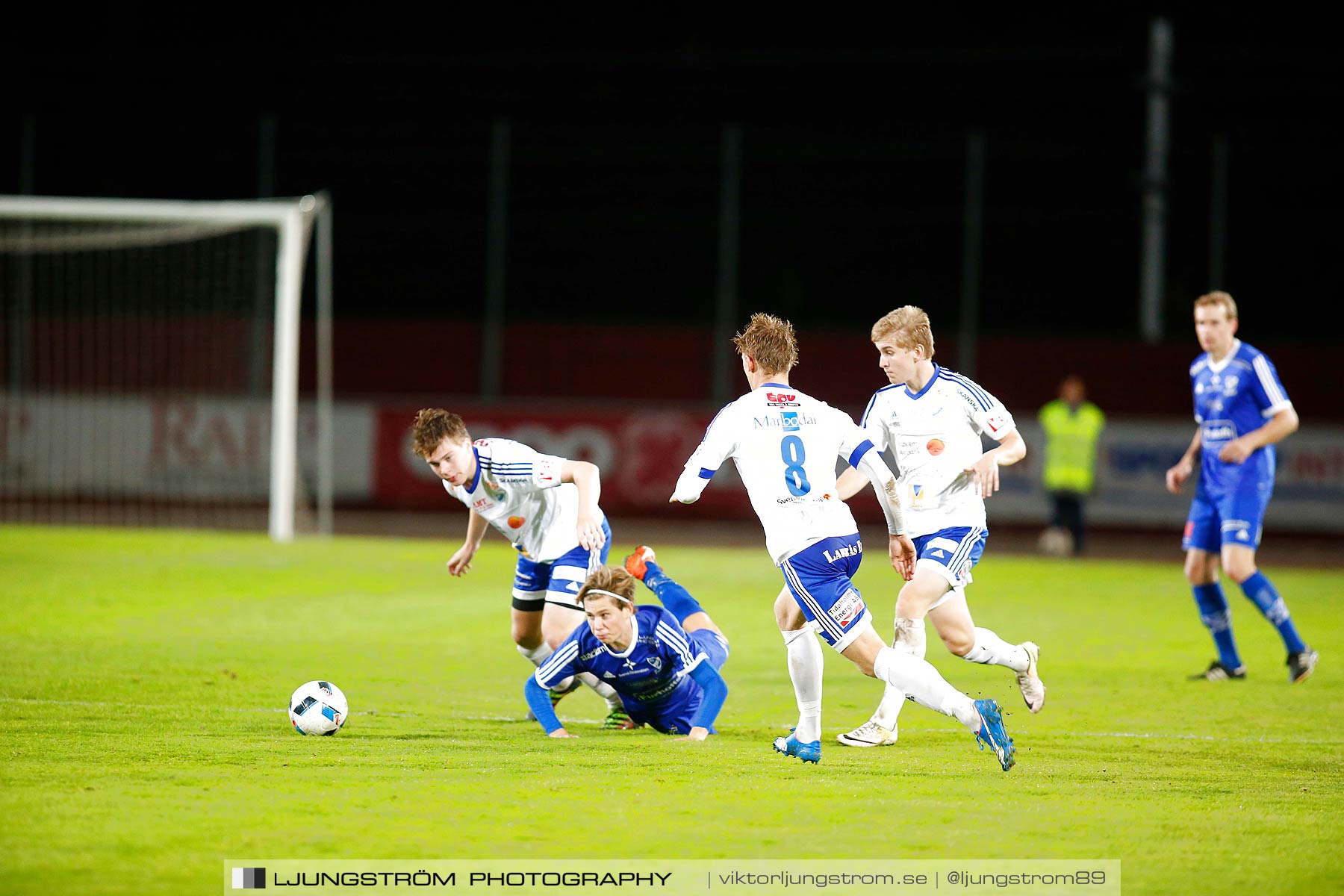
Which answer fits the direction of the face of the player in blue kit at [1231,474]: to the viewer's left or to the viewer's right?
to the viewer's left

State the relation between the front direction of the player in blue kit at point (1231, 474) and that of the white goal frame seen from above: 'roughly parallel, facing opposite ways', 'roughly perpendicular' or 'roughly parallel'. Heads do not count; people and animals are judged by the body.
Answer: roughly perpendicular
